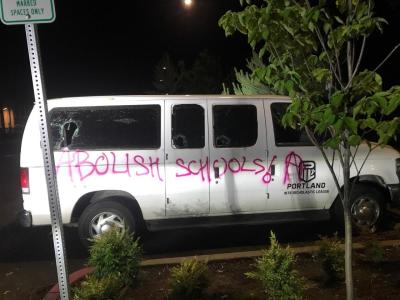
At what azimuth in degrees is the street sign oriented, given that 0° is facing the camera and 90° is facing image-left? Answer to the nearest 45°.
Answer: approximately 0°

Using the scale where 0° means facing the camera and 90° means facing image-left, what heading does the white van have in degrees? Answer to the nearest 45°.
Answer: approximately 270°

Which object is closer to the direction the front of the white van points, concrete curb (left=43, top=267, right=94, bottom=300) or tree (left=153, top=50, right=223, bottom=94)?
the tree

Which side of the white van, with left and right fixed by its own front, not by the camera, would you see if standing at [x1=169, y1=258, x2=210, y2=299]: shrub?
right

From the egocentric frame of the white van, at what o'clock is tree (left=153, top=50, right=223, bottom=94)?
The tree is roughly at 9 o'clock from the white van.

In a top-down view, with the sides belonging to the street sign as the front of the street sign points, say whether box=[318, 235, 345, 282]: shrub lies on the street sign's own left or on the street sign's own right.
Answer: on the street sign's own left

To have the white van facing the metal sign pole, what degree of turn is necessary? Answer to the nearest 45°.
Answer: approximately 90° to its right

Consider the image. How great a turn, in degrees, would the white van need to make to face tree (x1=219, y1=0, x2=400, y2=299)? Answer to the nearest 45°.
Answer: approximately 45° to its right
